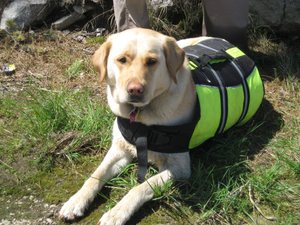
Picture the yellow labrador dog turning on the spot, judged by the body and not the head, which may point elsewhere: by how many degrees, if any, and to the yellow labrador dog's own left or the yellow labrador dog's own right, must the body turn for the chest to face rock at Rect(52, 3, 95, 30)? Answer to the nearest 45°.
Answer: approximately 135° to the yellow labrador dog's own right

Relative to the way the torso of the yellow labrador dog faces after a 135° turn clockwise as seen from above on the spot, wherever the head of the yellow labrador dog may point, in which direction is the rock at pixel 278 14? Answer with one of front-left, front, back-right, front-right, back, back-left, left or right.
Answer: front-right

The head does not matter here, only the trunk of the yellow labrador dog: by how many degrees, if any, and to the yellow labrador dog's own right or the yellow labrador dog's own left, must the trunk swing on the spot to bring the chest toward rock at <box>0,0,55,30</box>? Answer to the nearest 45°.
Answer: approximately 90° to the yellow labrador dog's own right

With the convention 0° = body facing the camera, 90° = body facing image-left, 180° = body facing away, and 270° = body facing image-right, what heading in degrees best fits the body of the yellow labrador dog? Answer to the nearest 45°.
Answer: approximately 45°

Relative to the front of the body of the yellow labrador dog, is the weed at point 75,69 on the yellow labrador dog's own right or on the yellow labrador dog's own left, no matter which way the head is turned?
on the yellow labrador dog's own right
